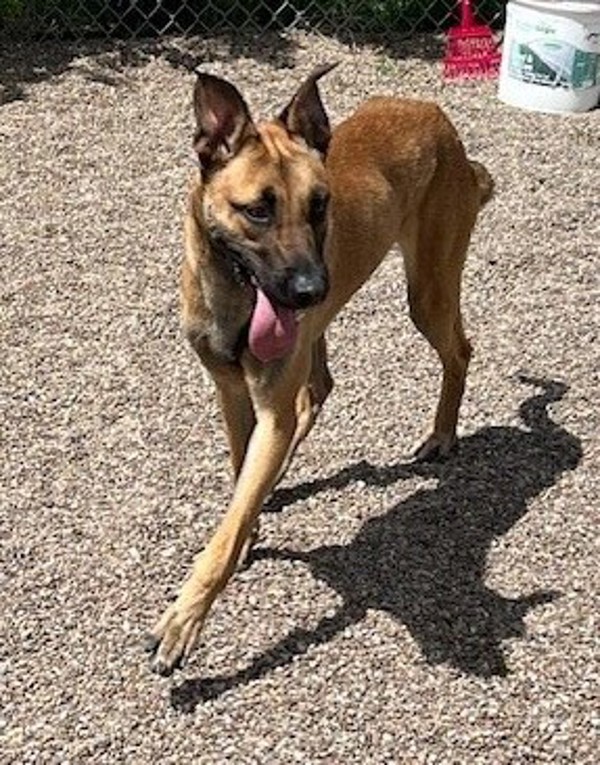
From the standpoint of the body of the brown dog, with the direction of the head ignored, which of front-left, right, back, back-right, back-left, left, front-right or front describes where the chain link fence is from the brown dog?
back-right

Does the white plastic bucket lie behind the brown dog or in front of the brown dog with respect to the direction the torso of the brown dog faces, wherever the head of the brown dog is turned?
behind

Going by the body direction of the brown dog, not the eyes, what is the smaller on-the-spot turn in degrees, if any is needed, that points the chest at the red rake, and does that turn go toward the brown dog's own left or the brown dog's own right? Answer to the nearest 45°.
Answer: approximately 135° to the brown dog's own right

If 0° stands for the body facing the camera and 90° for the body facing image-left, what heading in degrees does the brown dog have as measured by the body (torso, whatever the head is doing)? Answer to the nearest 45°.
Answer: approximately 45°
